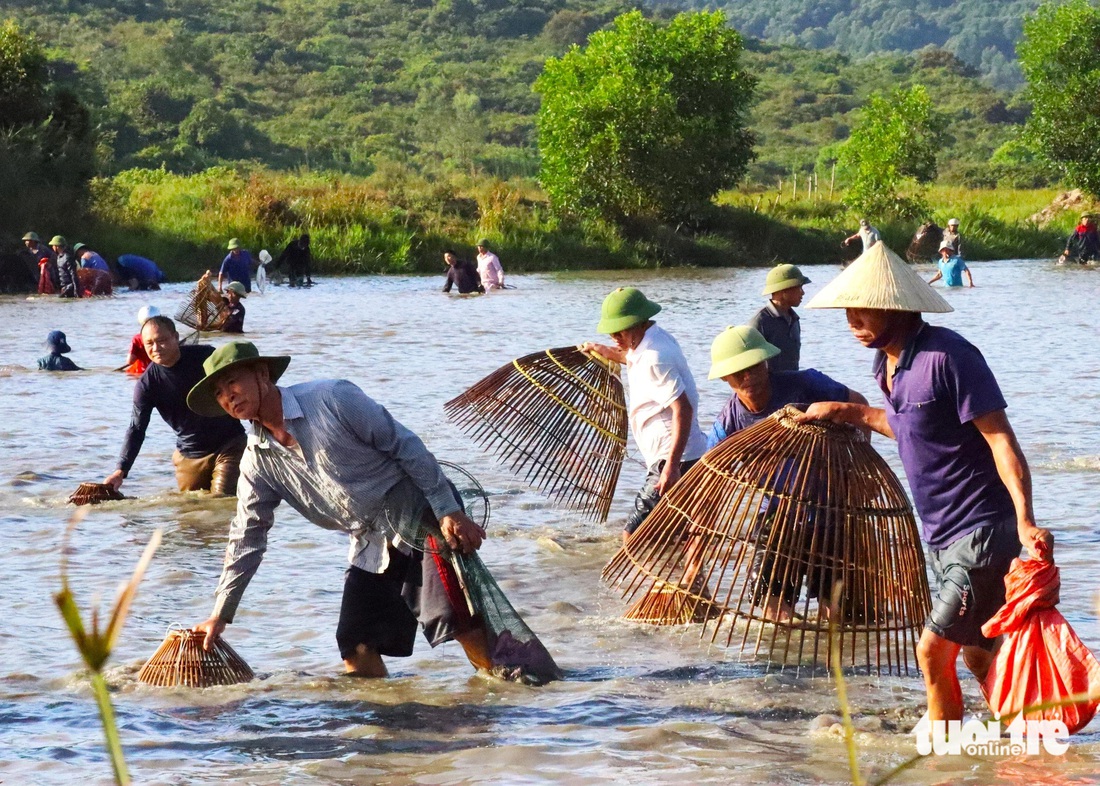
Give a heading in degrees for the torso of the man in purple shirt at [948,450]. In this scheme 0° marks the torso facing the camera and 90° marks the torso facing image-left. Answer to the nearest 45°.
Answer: approximately 45°

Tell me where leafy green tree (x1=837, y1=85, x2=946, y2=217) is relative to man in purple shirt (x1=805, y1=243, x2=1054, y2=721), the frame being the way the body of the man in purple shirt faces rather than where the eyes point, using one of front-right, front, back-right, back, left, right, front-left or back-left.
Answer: back-right

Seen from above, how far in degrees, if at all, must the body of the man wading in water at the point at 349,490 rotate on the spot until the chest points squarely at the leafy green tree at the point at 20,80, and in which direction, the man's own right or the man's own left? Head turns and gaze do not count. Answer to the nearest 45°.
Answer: approximately 135° to the man's own right

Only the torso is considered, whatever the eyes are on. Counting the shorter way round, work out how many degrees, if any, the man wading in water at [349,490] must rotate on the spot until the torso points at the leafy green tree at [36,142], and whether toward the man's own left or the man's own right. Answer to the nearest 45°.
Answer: approximately 135° to the man's own right

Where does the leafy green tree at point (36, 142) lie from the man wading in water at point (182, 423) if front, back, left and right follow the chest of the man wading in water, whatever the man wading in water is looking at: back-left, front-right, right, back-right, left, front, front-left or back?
back-right

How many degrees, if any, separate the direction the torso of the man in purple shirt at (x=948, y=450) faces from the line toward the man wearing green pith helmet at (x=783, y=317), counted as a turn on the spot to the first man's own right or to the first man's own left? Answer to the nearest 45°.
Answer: approximately 135° to the first man's own right

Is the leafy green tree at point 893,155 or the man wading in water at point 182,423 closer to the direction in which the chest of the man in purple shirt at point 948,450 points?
the man wading in water

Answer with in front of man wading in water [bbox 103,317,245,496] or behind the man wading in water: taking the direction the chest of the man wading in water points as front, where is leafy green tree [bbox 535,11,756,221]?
behind

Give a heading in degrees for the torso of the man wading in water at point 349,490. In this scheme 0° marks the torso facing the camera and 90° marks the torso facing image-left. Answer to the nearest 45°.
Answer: approximately 45°

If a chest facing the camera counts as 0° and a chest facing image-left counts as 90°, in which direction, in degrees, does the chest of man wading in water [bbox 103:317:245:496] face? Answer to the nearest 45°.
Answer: approximately 45°
